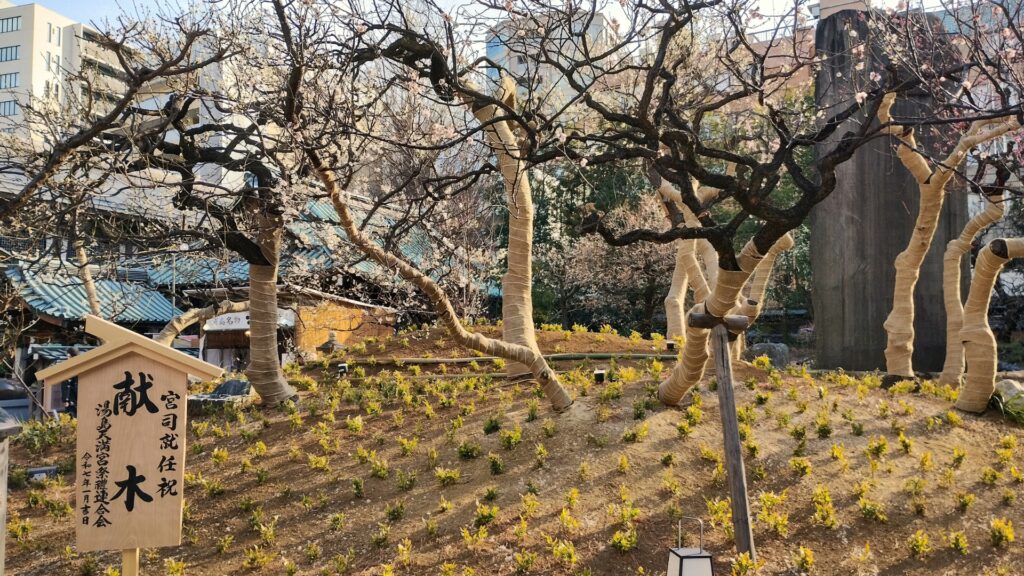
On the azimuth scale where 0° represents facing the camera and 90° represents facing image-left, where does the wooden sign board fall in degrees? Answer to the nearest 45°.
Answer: approximately 0°

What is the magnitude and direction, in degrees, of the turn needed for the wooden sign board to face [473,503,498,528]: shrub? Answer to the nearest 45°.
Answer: approximately 90° to its left

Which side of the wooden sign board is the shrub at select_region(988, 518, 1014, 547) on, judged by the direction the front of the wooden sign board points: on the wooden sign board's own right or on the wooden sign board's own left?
on the wooden sign board's own left

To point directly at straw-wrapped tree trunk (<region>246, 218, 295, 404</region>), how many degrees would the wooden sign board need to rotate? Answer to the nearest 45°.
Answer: approximately 180°

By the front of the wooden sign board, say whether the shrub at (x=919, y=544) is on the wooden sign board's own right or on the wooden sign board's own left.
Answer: on the wooden sign board's own left

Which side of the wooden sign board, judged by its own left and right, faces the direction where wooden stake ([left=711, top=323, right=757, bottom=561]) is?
left

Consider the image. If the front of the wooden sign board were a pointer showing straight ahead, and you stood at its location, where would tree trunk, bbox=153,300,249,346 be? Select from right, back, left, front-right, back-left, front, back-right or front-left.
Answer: back

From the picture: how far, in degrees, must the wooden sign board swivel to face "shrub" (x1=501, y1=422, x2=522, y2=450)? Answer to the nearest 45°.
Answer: approximately 90° to its left

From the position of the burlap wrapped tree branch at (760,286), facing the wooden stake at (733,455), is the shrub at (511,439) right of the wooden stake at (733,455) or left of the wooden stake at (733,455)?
right

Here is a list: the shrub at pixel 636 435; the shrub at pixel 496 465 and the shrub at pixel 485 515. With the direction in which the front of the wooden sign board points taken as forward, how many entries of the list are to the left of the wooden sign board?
3

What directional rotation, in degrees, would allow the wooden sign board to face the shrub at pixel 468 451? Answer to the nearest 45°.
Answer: approximately 90° to its left
